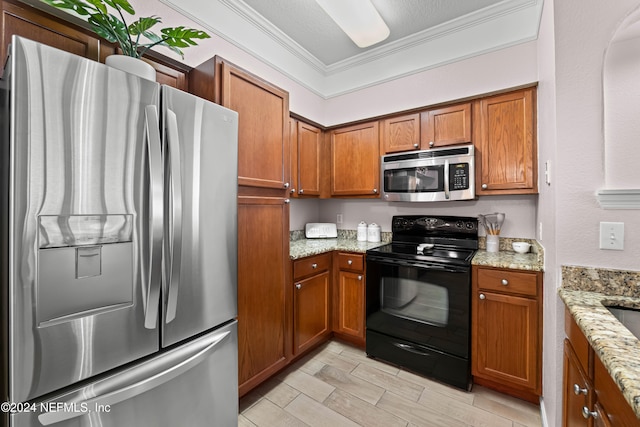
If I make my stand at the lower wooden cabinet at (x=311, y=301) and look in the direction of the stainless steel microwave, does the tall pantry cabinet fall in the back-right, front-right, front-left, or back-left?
back-right

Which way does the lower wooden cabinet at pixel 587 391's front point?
to the viewer's left

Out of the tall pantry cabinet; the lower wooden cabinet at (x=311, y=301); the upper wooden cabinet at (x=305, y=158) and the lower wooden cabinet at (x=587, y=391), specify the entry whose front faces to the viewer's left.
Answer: the lower wooden cabinet at (x=587, y=391)

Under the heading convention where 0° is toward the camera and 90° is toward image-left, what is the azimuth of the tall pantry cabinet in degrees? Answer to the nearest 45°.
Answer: approximately 315°

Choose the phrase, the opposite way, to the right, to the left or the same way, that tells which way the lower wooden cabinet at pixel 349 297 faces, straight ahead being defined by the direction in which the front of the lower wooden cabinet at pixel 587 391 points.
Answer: to the left

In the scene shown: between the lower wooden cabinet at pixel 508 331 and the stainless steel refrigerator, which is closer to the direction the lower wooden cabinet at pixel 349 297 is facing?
the stainless steel refrigerator

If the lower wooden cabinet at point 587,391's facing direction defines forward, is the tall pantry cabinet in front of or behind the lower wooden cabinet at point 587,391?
in front

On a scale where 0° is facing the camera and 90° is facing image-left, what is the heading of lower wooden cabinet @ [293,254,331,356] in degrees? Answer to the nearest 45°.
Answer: approximately 315°

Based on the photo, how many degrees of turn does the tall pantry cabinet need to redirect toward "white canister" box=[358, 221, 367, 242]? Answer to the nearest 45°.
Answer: approximately 90° to its left

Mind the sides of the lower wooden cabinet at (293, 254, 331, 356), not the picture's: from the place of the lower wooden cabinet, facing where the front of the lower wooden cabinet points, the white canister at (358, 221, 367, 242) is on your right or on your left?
on your left

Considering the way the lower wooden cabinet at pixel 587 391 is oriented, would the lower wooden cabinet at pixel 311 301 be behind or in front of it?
in front

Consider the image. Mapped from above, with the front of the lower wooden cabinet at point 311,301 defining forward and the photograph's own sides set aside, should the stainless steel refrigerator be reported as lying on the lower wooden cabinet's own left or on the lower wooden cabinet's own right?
on the lower wooden cabinet's own right
